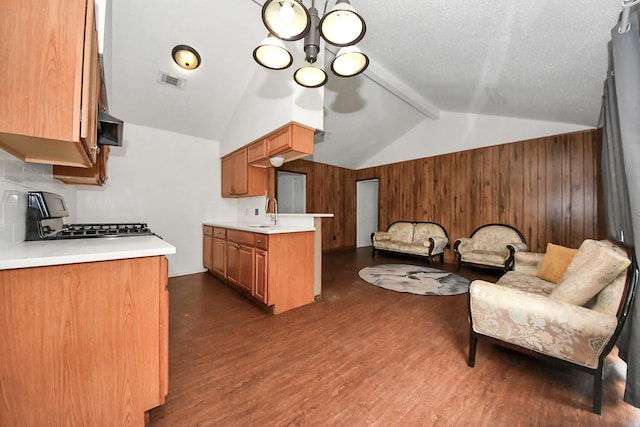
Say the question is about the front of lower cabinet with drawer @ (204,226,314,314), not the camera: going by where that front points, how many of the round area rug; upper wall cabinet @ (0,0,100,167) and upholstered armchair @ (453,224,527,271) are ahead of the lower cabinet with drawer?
1

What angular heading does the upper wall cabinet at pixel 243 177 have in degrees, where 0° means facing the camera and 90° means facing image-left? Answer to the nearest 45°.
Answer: approximately 45°

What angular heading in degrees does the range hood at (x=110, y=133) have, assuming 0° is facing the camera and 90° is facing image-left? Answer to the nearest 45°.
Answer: approximately 270°

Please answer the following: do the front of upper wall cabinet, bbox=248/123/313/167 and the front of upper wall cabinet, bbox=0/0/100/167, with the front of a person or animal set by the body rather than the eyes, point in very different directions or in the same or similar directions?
very different directions

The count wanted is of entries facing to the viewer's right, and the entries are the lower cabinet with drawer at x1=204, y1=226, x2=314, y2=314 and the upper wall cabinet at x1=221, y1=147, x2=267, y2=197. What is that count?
0

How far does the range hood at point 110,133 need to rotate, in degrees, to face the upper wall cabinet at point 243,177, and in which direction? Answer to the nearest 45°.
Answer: approximately 45° to its left

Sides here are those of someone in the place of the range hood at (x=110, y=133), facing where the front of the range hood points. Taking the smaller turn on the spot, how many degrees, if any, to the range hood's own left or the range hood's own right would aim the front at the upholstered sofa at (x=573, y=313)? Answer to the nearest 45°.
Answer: approximately 45° to the range hood's own right

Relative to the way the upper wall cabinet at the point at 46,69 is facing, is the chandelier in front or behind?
in front

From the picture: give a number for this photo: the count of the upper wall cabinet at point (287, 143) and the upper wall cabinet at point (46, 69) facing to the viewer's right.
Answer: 1

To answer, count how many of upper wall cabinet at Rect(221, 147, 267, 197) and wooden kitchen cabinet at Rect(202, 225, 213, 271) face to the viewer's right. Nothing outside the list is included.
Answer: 0
